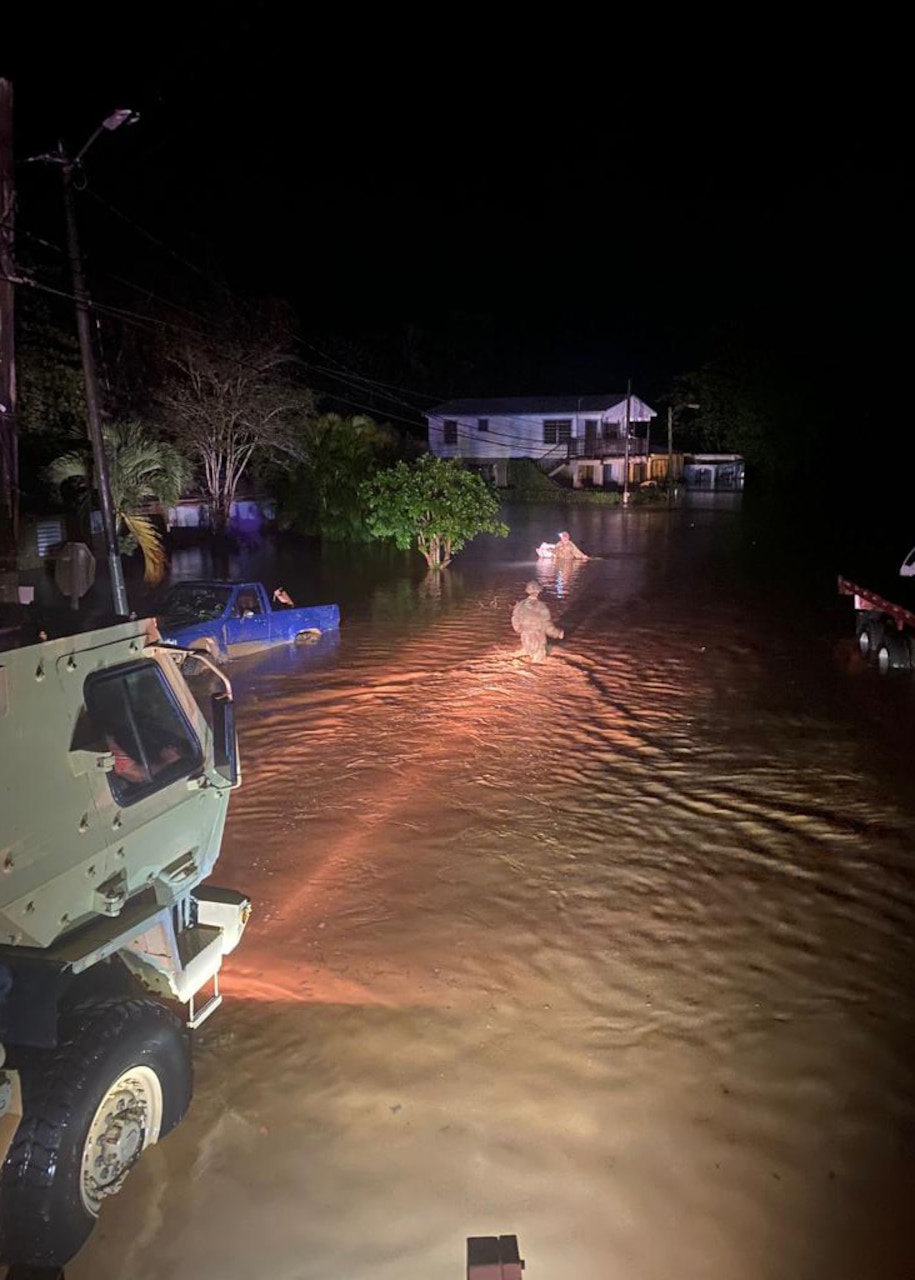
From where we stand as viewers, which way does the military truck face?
facing away from the viewer and to the right of the viewer

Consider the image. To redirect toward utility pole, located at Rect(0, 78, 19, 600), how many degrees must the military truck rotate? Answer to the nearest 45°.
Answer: approximately 45° to its left

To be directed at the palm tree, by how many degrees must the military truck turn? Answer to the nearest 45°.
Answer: approximately 45° to its left

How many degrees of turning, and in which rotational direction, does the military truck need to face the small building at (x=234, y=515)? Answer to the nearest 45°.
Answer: approximately 45° to its left
